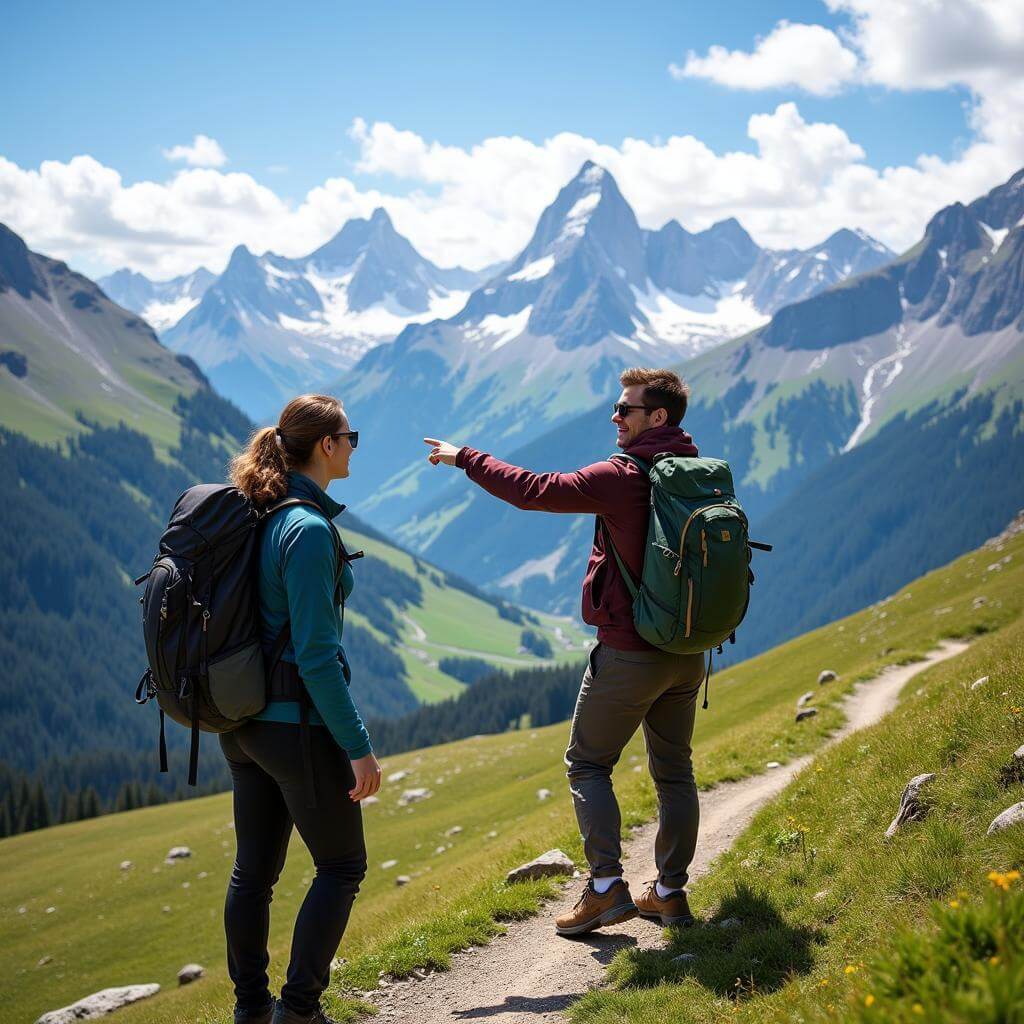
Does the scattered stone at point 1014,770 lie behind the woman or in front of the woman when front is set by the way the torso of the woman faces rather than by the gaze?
in front

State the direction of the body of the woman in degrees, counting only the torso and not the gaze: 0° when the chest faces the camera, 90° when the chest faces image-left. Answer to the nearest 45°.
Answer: approximately 270°

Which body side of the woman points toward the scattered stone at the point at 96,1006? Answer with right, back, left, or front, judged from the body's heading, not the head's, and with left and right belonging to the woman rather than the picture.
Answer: left

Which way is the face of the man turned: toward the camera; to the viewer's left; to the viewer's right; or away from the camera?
to the viewer's left

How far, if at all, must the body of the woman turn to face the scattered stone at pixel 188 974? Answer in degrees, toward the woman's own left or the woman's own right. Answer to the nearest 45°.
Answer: approximately 90° to the woman's own left

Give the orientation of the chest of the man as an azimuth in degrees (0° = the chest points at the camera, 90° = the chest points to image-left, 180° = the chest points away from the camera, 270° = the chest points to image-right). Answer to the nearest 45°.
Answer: approximately 90°

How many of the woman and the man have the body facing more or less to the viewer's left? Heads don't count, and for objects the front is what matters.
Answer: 1

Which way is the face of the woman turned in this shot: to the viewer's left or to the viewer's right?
to the viewer's right

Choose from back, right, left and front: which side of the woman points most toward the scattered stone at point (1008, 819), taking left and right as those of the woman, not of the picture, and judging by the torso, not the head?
front

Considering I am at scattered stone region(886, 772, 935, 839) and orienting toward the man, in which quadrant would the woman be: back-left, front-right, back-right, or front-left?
front-left
